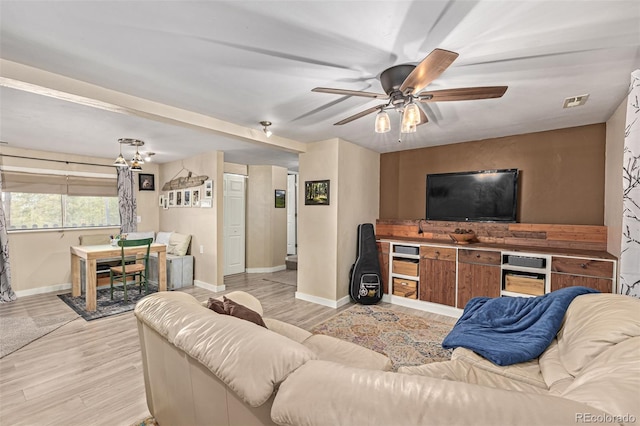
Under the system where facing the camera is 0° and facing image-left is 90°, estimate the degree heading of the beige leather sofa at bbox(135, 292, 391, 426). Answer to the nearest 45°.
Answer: approximately 225°

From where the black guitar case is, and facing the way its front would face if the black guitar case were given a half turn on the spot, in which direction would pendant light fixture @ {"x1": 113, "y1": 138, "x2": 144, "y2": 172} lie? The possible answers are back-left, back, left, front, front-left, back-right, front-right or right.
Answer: left

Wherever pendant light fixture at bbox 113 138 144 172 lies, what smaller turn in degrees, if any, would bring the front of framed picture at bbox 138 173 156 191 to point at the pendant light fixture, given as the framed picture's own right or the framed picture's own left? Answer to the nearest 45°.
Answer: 0° — it already faces it

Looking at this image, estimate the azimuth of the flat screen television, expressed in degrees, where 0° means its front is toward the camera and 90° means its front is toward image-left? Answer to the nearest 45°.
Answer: approximately 0°

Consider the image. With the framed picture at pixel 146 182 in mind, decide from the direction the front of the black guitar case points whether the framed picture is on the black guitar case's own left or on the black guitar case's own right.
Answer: on the black guitar case's own right

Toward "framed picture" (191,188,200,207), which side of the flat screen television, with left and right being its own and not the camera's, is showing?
right
